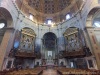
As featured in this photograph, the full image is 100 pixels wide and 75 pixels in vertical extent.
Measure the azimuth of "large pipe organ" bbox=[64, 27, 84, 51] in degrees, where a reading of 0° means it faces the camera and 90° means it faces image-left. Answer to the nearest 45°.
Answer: approximately 45°

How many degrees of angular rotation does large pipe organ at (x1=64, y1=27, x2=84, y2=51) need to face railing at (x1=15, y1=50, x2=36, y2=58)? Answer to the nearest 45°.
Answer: approximately 45° to its right
